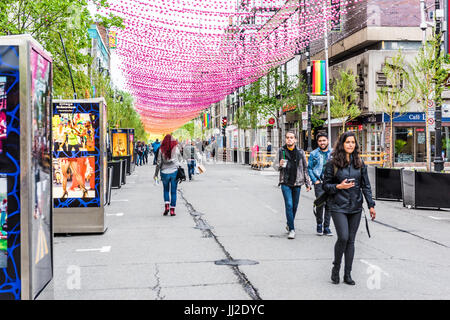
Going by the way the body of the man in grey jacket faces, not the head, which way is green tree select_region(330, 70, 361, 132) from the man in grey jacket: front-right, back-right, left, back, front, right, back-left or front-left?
back

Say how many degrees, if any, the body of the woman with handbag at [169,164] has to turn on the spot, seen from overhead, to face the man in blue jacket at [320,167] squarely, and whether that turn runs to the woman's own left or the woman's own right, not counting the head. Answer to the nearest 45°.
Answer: approximately 135° to the woman's own right

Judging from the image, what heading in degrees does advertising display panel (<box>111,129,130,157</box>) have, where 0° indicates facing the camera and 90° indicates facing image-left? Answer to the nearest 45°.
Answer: approximately 0°

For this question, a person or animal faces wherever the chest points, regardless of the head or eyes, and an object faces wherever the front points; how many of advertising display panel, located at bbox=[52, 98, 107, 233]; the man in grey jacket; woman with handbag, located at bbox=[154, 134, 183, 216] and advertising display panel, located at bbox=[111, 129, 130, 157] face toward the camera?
3

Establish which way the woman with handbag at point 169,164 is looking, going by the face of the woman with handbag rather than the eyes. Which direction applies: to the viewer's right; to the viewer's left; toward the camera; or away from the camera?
away from the camera

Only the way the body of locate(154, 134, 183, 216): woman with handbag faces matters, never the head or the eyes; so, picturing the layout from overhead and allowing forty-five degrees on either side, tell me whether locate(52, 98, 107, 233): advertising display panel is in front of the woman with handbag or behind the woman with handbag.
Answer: behind

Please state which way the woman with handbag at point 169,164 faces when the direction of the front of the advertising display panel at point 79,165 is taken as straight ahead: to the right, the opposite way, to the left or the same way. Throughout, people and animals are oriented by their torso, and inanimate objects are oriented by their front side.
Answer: the opposite way

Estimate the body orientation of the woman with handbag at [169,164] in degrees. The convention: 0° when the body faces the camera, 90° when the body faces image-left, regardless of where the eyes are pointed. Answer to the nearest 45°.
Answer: approximately 180°

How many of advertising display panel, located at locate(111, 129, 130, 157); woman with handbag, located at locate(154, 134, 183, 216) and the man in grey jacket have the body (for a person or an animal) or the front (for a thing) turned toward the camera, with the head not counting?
2

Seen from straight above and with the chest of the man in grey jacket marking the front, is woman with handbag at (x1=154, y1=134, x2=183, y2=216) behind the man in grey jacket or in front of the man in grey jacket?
behind

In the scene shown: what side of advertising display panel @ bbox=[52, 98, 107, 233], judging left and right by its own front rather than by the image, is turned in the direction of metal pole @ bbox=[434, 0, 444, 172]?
left
